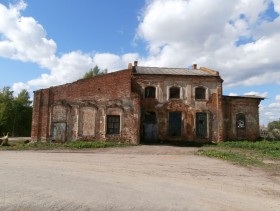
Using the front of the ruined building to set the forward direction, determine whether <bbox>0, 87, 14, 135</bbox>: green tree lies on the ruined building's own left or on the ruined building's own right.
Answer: on the ruined building's own right

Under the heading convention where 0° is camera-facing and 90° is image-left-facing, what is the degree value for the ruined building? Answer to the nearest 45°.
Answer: approximately 0°
